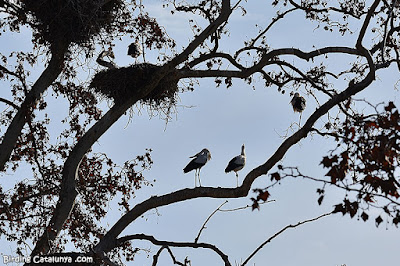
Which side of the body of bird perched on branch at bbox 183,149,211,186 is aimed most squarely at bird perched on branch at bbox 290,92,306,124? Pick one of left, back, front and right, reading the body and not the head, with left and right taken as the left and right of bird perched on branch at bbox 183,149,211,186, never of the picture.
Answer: front

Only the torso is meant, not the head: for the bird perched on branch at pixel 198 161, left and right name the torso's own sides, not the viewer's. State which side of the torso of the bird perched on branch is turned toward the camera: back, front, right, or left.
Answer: right

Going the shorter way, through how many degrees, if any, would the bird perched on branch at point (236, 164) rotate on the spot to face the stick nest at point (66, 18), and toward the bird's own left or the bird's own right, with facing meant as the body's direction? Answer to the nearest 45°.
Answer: approximately 135° to the bird's own right

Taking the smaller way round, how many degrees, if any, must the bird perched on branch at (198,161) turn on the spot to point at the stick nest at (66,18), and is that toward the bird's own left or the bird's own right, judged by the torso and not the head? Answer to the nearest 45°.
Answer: approximately 135° to the bird's own right

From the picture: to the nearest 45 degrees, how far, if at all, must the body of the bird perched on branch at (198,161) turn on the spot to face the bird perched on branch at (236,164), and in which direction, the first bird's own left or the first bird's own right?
0° — it already faces it

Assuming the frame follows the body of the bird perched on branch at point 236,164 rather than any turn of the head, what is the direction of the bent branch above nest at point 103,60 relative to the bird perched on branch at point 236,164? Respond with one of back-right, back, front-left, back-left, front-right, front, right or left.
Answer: back-right

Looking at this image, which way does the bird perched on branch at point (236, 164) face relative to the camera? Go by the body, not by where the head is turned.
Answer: to the viewer's right
